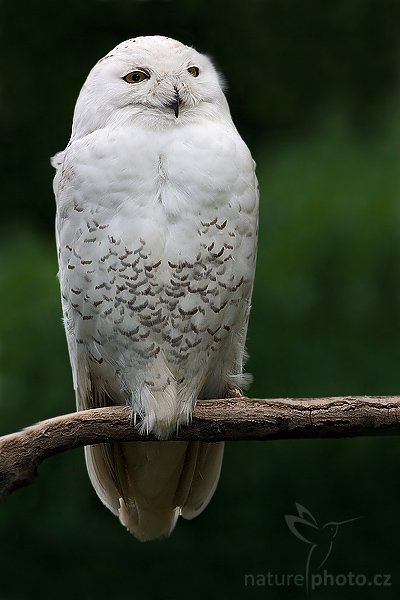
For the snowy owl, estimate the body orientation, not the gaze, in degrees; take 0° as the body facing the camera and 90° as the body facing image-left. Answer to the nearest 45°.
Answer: approximately 0°
